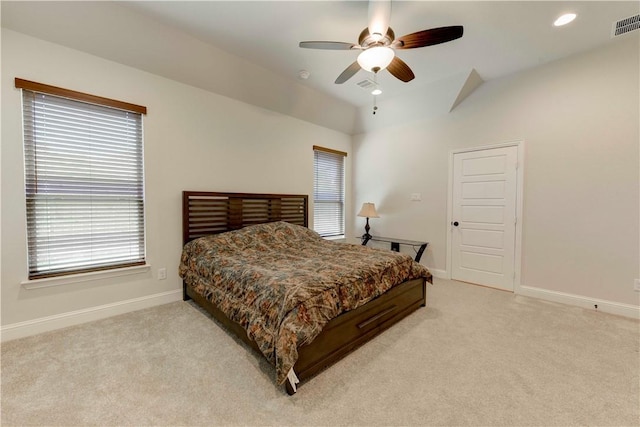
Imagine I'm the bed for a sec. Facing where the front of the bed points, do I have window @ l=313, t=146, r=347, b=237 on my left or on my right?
on my left

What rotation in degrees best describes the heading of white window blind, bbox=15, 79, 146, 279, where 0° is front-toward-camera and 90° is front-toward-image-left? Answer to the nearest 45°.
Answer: approximately 315°

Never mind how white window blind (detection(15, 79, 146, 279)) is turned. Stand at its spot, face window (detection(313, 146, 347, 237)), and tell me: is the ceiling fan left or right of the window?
right

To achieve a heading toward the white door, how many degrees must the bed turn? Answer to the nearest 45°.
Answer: approximately 90° to its left

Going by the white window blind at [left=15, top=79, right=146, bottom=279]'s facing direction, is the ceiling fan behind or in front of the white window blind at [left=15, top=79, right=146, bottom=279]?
in front

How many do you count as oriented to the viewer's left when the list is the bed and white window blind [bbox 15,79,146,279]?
0

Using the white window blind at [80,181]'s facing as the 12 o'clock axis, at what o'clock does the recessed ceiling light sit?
The recessed ceiling light is roughly at 12 o'clock from the white window blind.

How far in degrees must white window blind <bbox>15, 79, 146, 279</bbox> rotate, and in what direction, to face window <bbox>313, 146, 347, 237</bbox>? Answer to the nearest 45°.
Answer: approximately 45° to its left

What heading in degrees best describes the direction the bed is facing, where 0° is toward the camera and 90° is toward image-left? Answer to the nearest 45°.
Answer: approximately 315°

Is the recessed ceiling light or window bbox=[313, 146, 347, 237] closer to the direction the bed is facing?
the recessed ceiling light

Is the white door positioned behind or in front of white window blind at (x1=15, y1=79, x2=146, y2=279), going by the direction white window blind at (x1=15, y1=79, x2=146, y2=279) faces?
in front
